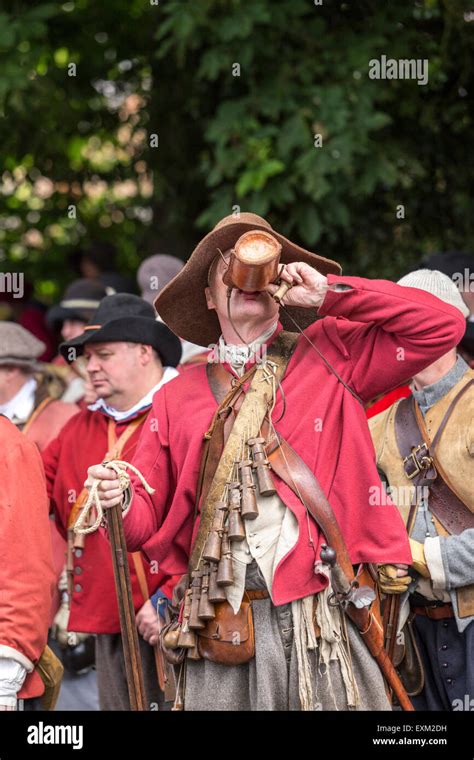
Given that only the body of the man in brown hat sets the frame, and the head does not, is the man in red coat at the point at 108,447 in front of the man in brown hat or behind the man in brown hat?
behind

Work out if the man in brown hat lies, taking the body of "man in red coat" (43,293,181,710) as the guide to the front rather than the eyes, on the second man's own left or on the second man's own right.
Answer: on the second man's own left

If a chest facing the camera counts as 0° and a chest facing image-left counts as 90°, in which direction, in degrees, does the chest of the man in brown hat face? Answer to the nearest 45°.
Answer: approximately 0°

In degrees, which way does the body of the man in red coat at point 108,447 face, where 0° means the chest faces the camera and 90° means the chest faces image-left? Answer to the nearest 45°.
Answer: approximately 45°

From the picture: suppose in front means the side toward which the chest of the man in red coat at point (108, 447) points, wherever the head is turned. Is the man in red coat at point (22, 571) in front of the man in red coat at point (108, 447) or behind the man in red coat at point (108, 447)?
in front
